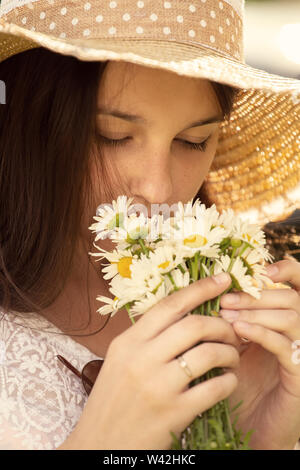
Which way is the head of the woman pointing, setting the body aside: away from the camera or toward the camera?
toward the camera

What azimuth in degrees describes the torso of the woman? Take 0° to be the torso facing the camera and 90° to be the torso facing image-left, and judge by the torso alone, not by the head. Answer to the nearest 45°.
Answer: approximately 315°
